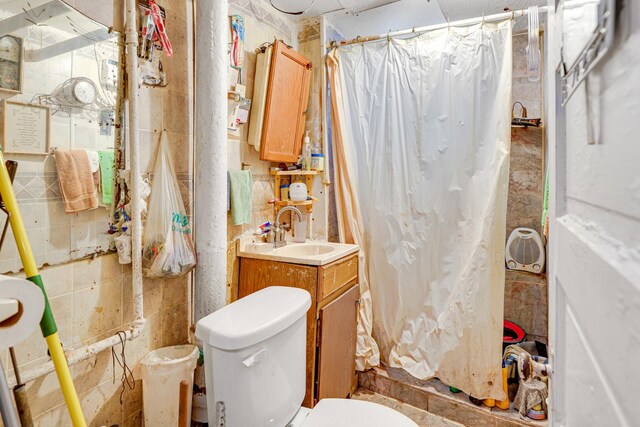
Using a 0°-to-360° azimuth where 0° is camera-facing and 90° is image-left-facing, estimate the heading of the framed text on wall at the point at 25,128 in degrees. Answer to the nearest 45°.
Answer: approximately 315°

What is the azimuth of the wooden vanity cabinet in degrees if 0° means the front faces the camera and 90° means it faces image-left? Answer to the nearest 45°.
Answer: approximately 315°

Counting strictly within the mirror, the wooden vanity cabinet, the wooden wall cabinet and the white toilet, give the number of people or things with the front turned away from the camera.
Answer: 0

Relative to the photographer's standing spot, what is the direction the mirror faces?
facing the viewer and to the right of the viewer

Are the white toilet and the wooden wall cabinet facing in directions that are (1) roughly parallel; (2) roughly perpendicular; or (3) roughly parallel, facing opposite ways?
roughly parallel

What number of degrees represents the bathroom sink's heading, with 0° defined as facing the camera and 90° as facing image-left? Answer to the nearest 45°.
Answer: approximately 315°

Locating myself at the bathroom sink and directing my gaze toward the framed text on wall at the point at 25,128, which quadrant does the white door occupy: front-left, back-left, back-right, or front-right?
front-left

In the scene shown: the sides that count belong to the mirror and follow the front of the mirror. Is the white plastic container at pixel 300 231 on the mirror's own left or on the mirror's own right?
on the mirror's own left

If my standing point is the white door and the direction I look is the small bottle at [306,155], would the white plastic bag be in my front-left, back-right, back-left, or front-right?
front-left
